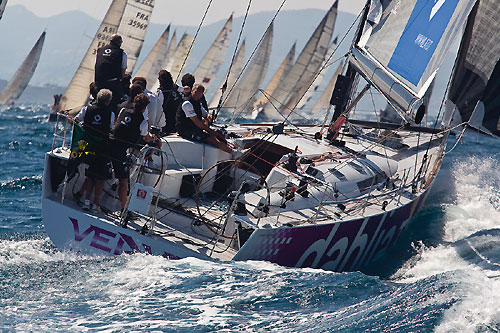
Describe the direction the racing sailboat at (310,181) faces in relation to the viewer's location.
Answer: facing away from the viewer and to the right of the viewer

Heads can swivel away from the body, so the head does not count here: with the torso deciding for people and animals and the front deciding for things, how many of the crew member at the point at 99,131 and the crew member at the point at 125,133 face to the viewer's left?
0

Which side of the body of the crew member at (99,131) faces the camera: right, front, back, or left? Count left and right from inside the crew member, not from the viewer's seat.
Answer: back

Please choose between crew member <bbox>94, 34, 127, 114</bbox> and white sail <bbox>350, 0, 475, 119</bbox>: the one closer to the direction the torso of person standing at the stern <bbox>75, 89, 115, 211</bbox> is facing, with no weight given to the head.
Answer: the crew member

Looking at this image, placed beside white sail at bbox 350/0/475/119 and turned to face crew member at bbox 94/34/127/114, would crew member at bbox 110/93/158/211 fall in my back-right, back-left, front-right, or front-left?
front-left
